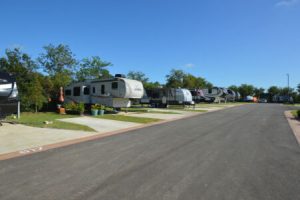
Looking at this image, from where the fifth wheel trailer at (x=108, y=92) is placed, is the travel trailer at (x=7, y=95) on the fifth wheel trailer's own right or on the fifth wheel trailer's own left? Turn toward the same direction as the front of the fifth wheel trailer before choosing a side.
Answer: on the fifth wheel trailer's own right

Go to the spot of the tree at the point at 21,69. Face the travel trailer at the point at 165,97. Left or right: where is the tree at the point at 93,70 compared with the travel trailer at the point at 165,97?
left

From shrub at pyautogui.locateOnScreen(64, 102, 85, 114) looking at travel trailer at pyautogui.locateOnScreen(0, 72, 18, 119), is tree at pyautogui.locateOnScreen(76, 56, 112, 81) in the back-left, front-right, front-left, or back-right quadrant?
back-right

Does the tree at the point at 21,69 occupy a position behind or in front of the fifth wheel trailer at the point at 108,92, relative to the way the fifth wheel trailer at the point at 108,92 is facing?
behind

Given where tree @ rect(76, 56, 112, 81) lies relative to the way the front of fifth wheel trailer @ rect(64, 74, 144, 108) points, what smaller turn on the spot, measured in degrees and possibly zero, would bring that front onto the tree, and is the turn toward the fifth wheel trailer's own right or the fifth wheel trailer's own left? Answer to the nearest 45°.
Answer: approximately 135° to the fifth wheel trailer's own left
